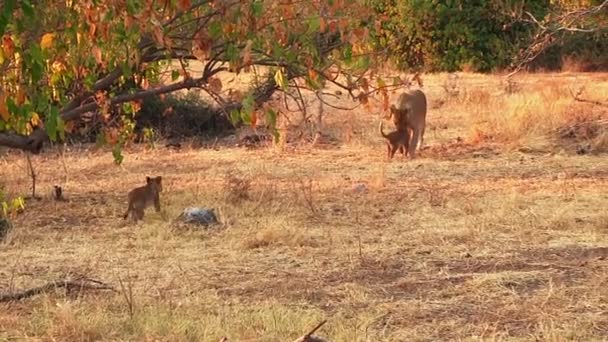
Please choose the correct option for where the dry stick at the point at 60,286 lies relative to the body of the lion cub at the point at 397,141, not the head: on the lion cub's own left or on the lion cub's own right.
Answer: on the lion cub's own right

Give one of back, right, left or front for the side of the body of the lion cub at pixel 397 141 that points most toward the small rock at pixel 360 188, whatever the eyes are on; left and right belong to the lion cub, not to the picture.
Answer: right

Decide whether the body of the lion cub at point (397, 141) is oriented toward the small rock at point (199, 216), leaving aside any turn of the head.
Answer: no

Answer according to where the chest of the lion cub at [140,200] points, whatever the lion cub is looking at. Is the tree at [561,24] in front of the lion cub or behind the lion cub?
in front

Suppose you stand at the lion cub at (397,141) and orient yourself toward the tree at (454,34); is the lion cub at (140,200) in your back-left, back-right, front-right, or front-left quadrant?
back-left

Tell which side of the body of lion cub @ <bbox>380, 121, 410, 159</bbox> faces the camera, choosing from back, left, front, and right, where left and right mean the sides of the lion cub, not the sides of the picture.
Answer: right

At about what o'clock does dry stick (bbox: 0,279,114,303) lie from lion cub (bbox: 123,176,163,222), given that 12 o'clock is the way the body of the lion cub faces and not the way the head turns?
The dry stick is roughly at 5 o'clock from the lion cub.

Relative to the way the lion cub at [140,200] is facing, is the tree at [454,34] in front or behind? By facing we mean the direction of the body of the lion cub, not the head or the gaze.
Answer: in front

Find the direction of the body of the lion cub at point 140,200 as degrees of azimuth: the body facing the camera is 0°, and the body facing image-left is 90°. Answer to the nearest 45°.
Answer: approximately 225°

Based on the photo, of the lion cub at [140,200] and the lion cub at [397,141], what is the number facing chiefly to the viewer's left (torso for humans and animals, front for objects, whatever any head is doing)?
0

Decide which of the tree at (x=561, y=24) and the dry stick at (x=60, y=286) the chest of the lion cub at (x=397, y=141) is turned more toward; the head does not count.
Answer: the tree

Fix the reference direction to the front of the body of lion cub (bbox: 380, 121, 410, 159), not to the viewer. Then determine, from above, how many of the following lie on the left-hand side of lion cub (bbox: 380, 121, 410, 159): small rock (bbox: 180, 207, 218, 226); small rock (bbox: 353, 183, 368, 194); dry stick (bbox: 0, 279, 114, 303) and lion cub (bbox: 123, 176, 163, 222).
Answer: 0

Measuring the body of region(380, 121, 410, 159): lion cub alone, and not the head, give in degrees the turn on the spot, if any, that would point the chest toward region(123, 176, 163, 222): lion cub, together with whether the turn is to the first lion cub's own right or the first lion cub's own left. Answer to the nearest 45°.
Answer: approximately 135° to the first lion cub's own right

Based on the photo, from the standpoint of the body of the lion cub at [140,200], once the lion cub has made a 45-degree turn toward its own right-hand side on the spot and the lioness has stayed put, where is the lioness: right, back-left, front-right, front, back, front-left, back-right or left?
front-left
